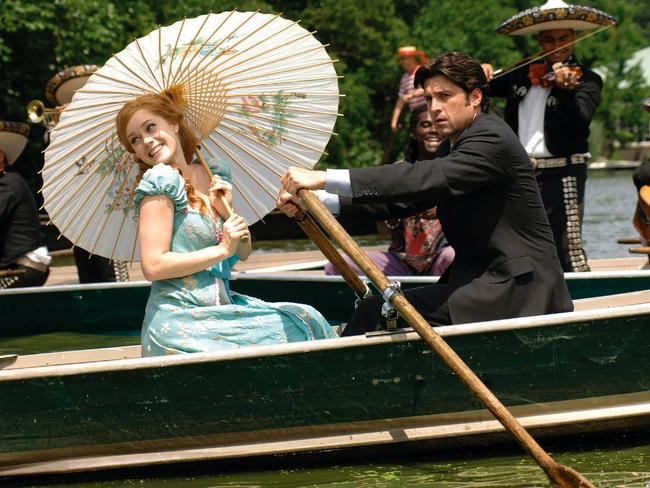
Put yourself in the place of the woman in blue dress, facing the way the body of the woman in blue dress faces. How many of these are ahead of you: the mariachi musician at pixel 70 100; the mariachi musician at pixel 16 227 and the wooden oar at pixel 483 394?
1

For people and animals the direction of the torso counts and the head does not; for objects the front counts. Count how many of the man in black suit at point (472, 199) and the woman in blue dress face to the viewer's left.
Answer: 1

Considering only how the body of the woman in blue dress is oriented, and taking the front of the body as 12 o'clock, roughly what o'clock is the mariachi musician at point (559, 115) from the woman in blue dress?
The mariachi musician is roughly at 9 o'clock from the woman in blue dress.

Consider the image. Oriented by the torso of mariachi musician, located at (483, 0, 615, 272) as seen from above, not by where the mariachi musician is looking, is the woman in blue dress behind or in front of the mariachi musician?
in front

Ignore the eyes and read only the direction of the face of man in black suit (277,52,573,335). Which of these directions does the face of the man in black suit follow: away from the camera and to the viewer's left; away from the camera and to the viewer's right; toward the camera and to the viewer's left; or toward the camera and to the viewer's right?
toward the camera and to the viewer's left

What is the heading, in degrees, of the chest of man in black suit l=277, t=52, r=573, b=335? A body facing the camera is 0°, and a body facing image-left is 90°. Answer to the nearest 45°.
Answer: approximately 90°

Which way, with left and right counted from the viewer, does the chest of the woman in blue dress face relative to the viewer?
facing the viewer and to the right of the viewer

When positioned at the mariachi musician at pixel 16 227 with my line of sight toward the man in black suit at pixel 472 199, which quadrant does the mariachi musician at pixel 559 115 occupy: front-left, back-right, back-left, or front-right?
front-left

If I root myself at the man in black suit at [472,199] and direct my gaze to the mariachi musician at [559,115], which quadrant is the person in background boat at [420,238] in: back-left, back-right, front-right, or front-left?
front-left
